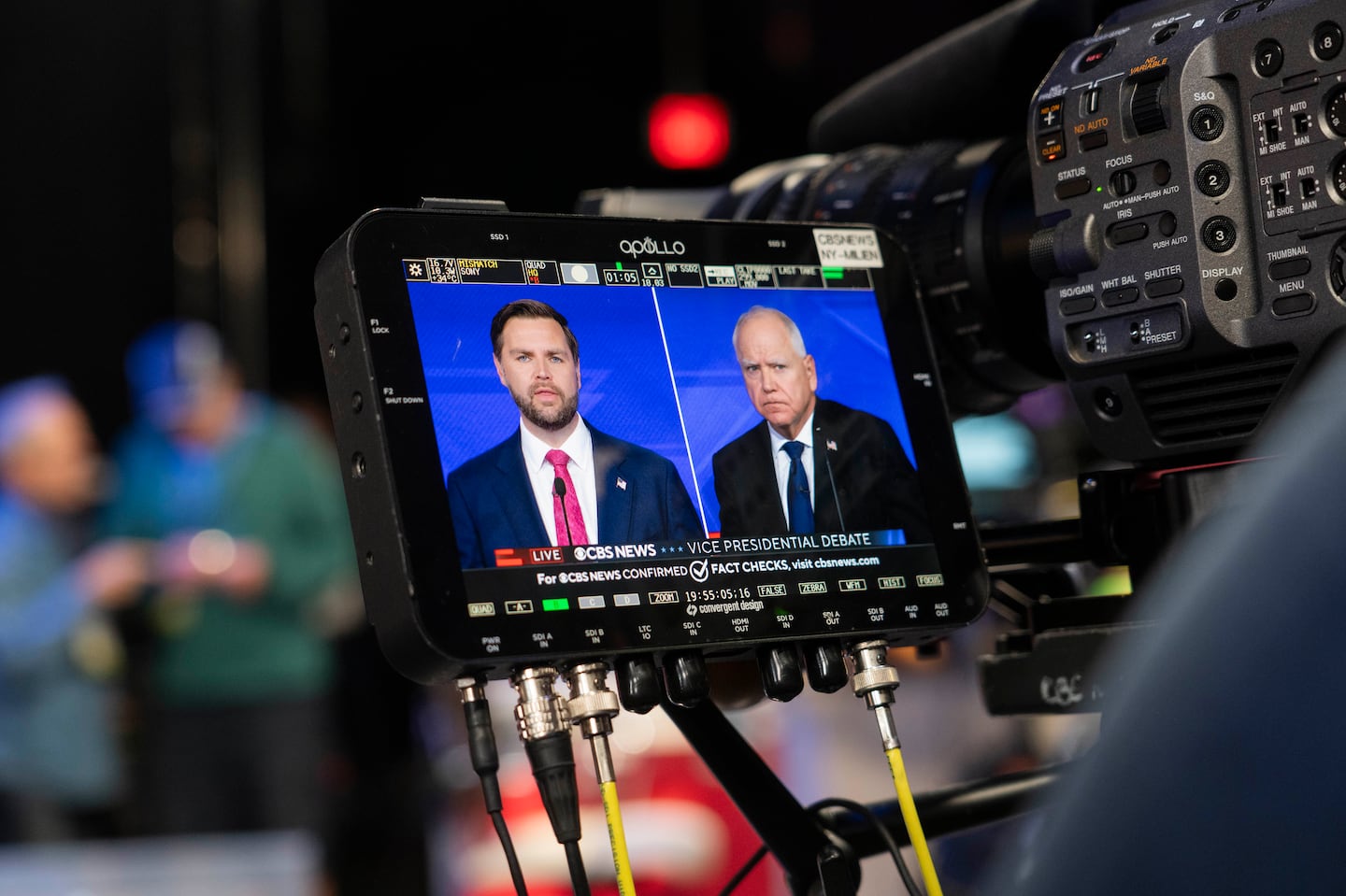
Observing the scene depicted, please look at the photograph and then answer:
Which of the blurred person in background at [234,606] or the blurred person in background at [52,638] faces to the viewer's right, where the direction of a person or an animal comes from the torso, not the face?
the blurred person in background at [52,638]

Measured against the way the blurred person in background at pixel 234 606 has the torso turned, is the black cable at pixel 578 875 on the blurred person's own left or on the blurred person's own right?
on the blurred person's own left

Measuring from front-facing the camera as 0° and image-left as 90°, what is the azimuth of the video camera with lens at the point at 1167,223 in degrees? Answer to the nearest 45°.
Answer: approximately 135°

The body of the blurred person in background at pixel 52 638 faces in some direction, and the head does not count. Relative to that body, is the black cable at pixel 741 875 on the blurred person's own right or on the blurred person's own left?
on the blurred person's own right

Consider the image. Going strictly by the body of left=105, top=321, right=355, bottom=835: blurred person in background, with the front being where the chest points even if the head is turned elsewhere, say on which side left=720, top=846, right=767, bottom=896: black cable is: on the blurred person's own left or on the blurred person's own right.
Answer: on the blurred person's own left

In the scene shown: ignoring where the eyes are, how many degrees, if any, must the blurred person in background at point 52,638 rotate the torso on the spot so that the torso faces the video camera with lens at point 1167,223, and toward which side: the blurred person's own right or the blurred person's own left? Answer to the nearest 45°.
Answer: approximately 90° to the blurred person's own right

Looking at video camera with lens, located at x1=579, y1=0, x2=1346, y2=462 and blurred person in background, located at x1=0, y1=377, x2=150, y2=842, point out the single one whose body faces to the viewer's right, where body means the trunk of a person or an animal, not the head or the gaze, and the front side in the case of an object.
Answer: the blurred person in background

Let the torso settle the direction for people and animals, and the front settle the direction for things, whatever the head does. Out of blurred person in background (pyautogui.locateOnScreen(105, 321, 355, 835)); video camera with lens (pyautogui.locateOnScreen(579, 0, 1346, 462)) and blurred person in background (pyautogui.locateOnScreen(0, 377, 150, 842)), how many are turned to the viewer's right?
1

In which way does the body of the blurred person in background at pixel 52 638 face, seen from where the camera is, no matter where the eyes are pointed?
to the viewer's right

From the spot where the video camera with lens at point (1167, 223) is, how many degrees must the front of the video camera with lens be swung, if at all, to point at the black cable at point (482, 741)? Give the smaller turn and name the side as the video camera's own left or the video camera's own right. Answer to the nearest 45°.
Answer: approximately 45° to the video camera's own left
